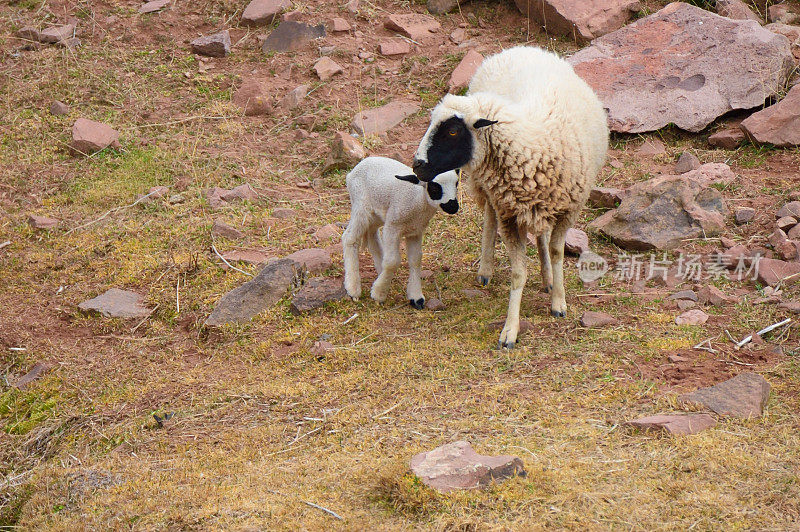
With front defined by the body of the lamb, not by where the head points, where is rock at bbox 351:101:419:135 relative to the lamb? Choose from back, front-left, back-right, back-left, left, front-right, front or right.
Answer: back-left

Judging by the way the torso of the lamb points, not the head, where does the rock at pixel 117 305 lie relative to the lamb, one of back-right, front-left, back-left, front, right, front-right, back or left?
back-right

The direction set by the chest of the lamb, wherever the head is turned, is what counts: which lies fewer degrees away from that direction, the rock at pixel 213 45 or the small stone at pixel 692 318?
the small stone

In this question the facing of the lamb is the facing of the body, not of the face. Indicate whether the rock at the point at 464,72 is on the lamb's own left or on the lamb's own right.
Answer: on the lamb's own left

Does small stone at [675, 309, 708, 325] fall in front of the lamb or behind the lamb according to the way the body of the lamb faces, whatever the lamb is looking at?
in front

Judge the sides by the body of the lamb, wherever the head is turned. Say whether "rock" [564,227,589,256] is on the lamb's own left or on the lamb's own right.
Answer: on the lamb's own left

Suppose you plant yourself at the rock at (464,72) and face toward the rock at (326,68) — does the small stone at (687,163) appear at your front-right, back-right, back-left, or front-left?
back-left

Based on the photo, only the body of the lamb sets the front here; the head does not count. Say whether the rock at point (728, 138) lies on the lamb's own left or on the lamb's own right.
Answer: on the lamb's own left

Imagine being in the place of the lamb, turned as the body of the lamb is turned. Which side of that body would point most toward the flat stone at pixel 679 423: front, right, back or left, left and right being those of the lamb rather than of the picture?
front

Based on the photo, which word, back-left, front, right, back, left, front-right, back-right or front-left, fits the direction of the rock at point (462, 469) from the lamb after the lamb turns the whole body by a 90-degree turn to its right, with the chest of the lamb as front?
front-left

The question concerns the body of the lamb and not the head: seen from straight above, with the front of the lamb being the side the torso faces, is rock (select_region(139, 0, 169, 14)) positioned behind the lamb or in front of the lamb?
behind

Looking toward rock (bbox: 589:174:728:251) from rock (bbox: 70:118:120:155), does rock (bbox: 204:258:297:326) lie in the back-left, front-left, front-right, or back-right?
front-right

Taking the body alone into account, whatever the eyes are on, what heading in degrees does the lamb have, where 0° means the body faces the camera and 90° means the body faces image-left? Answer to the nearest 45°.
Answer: approximately 315°

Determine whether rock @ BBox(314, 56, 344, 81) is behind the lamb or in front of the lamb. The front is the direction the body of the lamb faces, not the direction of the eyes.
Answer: behind

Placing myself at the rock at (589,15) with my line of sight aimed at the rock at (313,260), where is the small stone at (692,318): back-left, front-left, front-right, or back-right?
front-left
